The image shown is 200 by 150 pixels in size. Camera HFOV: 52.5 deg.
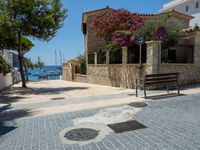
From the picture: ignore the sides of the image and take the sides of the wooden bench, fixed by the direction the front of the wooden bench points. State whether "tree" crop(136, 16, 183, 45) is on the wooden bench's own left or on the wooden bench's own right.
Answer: on the wooden bench's own right

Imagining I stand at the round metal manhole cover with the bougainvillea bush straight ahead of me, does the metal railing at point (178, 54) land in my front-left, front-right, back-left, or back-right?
front-right

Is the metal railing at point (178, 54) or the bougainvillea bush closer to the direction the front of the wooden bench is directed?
the bougainvillea bush
